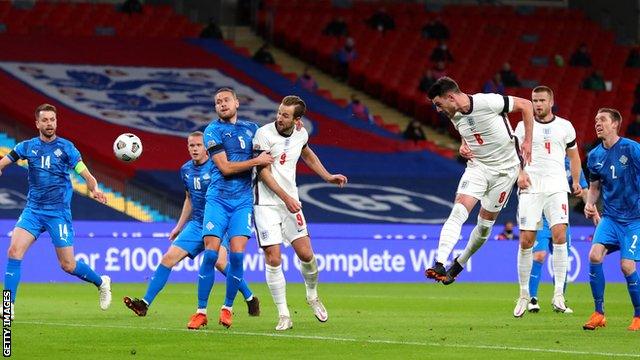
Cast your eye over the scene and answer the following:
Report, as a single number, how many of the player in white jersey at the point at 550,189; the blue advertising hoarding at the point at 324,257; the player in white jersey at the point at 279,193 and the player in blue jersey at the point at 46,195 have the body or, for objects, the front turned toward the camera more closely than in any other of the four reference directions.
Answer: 4

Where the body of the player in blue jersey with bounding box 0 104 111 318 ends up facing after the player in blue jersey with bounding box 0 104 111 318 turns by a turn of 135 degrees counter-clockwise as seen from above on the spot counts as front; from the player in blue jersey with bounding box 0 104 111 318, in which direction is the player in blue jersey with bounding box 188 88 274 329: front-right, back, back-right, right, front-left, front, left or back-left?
right

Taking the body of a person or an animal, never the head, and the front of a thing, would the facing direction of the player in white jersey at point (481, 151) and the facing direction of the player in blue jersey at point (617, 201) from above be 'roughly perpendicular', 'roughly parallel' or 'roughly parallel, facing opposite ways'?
roughly parallel

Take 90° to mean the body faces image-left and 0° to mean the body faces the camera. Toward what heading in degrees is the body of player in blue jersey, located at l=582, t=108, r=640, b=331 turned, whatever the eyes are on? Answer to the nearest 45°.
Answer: approximately 45°

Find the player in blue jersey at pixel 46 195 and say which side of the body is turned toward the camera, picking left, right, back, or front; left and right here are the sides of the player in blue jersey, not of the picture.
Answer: front

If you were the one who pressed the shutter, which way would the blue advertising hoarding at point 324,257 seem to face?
facing the viewer

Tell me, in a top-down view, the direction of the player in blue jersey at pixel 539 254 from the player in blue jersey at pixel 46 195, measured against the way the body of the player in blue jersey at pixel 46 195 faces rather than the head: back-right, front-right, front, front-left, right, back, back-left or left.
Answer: left

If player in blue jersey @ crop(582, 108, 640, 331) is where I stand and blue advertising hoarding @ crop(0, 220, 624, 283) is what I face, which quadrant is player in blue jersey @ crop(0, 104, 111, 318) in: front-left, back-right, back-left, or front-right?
front-left
